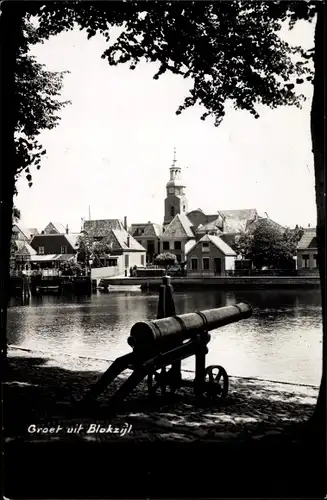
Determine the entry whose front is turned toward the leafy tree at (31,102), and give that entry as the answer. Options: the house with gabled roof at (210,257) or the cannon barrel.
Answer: the house with gabled roof

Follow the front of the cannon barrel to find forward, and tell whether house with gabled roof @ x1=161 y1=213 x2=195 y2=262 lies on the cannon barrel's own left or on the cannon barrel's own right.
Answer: on the cannon barrel's own left

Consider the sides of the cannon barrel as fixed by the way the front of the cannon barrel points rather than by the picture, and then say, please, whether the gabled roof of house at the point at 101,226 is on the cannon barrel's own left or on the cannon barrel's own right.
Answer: on the cannon barrel's own left

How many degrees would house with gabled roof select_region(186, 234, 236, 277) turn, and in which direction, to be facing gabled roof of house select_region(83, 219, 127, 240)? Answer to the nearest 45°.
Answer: approximately 90° to its right

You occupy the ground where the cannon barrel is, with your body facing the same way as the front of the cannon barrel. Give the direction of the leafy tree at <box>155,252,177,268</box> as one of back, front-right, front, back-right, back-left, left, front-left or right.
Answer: front-left

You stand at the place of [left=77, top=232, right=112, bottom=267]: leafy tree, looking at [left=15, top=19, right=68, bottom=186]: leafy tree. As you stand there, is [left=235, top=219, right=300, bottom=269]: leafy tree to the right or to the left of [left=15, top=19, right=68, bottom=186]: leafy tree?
left

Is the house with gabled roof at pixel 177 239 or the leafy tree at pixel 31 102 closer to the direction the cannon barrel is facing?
the house with gabled roof

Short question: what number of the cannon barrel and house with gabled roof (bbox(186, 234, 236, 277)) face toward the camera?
1

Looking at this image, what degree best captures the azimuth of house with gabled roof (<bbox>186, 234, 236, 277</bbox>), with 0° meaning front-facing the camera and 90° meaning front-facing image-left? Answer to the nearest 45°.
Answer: approximately 0°

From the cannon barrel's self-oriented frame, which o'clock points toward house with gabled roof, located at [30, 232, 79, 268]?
The house with gabled roof is roughly at 10 o'clock from the cannon barrel.

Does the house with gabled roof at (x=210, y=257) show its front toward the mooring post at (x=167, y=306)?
yes

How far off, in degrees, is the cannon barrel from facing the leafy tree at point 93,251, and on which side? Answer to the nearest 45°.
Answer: approximately 45° to its left

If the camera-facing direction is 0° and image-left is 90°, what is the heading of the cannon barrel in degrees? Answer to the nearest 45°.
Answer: approximately 225°

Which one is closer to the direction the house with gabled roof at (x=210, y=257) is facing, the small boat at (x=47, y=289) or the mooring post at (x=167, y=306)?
the mooring post
